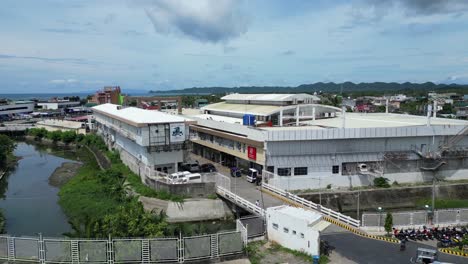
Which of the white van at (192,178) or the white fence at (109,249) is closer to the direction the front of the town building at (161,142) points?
the white van

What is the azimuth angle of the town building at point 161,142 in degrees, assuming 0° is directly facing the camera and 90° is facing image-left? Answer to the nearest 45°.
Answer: approximately 315°

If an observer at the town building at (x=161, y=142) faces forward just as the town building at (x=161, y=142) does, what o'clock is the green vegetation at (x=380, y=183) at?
The green vegetation is roughly at 11 o'clock from the town building.

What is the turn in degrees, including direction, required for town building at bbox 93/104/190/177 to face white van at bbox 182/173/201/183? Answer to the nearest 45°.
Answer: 0° — it already faces it

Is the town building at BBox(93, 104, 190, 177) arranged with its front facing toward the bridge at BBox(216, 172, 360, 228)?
yes

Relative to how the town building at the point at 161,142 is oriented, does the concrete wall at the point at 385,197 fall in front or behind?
in front

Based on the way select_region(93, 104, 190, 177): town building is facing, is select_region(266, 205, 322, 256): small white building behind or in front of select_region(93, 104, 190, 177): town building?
in front

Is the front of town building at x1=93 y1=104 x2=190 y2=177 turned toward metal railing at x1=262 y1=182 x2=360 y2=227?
yes

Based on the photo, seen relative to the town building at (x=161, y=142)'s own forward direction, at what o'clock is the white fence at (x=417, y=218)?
The white fence is roughly at 12 o'clock from the town building.
